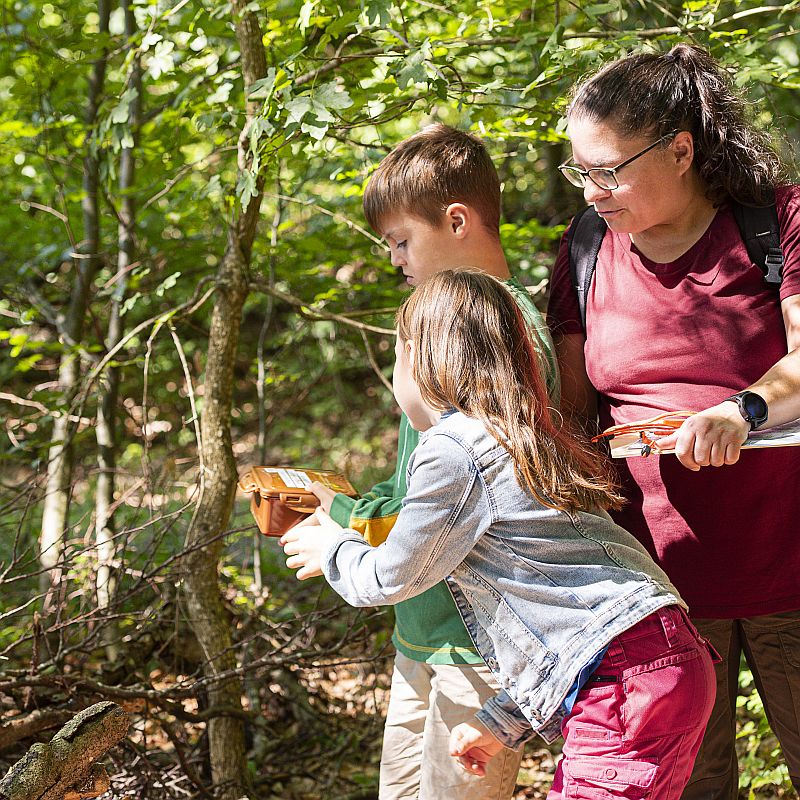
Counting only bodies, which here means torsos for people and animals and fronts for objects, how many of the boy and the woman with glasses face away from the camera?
0

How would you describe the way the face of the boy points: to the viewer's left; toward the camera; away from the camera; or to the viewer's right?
to the viewer's left

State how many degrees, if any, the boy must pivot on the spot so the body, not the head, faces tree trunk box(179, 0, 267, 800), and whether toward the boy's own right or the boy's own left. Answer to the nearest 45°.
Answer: approximately 45° to the boy's own right

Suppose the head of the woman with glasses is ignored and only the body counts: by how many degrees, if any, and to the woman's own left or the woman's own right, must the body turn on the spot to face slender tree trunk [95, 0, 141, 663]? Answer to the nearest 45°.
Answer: approximately 90° to the woman's own right

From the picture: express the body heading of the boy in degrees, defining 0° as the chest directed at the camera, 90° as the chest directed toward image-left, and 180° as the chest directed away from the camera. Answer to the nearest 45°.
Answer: approximately 90°

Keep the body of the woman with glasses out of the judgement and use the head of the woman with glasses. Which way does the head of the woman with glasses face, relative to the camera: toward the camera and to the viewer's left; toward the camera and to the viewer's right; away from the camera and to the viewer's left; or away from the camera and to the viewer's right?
toward the camera and to the viewer's left

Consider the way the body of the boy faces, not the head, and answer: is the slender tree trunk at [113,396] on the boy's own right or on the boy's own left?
on the boy's own right

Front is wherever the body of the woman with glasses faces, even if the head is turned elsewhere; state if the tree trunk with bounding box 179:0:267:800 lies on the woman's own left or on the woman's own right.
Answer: on the woman's own right

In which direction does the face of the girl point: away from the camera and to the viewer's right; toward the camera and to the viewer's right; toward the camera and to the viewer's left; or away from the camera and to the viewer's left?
away from the camera and to the viewer's left
